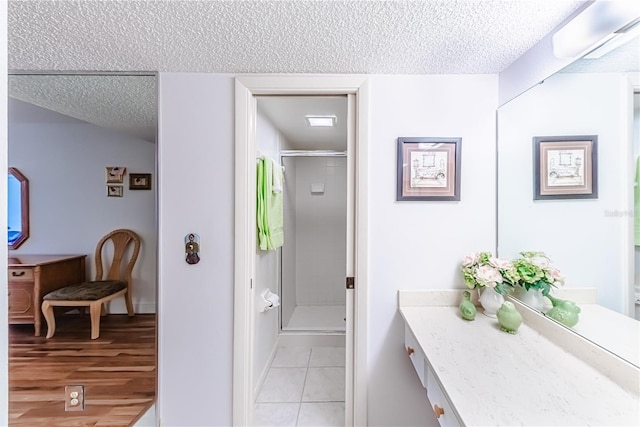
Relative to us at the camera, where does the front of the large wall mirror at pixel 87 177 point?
facing the viewer

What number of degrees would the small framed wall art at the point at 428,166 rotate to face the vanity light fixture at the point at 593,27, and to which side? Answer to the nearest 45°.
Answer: approximately 45° to its left

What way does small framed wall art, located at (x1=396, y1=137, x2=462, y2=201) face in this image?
toward the camera

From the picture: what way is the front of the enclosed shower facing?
toward the camera

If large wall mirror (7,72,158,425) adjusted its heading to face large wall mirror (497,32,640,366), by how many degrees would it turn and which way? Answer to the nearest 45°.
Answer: approximately 45° to its left

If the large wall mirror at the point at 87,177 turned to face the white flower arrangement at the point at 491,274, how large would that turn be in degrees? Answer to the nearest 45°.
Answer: approximately 45° to its left

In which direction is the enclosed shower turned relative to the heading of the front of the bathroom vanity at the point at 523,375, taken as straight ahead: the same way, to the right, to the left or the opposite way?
to the left

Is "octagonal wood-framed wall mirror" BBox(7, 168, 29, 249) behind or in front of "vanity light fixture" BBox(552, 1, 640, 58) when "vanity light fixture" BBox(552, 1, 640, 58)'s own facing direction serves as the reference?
in front

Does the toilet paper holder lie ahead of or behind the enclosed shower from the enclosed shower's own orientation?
ahead

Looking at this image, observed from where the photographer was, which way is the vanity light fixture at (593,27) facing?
facing the viewer and to the left of the viewer

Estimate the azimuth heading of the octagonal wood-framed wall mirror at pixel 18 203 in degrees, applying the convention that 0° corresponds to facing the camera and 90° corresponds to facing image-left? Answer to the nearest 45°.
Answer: approximately 0°

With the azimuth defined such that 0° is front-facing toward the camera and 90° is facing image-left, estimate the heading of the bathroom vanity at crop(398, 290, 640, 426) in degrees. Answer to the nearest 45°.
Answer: approximately 45°

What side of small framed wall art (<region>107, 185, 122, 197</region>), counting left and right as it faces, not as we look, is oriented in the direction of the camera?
front

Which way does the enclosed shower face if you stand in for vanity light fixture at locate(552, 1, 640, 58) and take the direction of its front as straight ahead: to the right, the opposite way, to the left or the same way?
to the left
